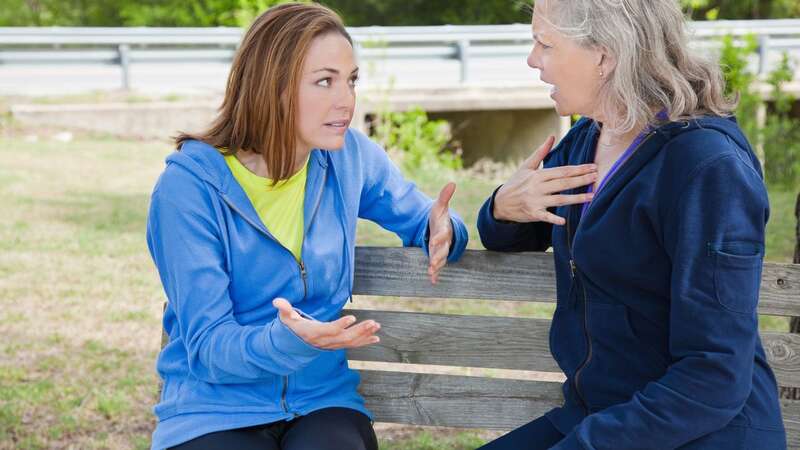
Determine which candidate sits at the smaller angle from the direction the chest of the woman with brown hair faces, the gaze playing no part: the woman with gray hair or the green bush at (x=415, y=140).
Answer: the woman with gray hair

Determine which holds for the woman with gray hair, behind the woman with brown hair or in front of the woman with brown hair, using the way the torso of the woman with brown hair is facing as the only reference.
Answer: in front

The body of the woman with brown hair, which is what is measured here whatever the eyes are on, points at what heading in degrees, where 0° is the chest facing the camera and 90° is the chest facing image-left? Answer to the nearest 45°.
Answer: approximately 315°

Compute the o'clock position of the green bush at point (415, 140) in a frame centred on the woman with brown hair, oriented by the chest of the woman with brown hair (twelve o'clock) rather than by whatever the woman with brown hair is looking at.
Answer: The green bush is roughly at 8 o'clock from the woman with brown hair.

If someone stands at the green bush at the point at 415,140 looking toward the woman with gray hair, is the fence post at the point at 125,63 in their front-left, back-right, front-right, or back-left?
back-right

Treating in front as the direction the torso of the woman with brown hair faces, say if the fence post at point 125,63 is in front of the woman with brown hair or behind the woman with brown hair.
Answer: behind

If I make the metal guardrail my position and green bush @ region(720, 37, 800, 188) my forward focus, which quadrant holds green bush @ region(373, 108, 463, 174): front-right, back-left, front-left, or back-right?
front-right

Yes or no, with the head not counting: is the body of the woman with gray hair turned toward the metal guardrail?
no

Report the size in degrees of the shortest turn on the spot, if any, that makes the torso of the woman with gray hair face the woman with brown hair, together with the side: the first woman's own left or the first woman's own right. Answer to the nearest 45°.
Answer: approximately 45° to the first woman's own right

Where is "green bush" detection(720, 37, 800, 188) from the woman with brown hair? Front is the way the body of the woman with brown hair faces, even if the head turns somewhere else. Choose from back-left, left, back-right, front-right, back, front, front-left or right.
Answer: left

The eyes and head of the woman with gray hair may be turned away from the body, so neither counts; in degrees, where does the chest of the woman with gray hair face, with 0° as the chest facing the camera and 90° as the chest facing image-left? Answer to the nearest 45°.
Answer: approximately 45°

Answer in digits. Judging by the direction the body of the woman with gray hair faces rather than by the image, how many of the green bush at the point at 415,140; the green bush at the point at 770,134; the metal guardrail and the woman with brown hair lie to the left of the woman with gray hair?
0

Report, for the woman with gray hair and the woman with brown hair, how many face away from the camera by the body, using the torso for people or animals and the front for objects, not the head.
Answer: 0

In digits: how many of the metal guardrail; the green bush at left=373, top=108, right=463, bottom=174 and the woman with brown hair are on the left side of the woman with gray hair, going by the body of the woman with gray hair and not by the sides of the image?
0

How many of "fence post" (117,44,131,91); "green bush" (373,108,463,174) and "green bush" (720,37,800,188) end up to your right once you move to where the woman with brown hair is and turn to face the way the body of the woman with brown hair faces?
0

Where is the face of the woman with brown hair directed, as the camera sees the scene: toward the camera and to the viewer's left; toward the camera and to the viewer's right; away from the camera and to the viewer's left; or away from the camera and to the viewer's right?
toward the camera and to the viewer's right

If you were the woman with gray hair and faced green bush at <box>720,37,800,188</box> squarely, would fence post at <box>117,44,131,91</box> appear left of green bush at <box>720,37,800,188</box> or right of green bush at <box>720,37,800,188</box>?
left

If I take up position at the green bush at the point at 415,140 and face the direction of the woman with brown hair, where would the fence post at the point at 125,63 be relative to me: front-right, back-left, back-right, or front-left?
back-right

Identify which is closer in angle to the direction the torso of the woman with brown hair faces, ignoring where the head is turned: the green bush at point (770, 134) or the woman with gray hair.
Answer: the woman with gray hair

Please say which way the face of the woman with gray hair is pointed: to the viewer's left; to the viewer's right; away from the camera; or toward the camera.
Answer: to the viewer's left
